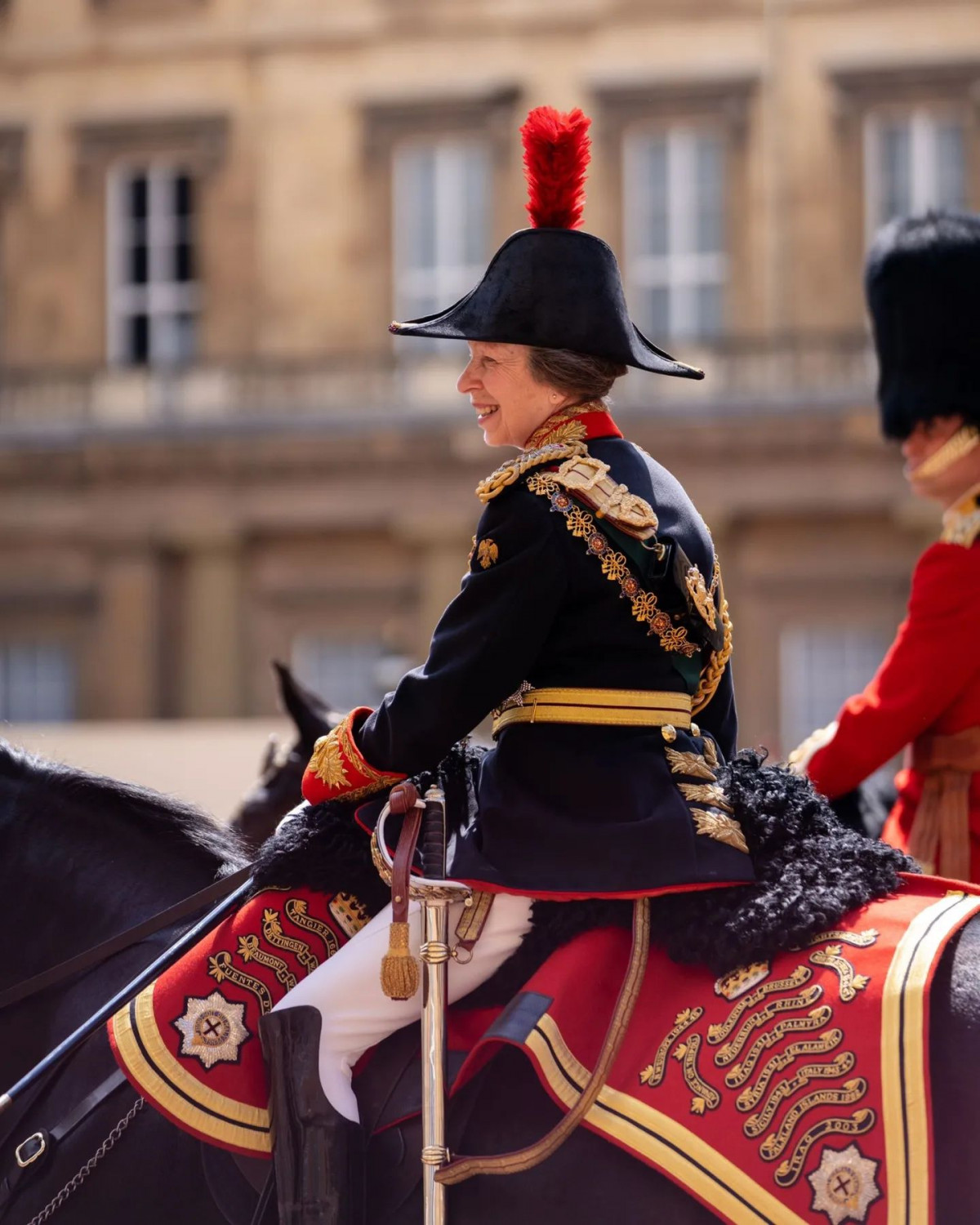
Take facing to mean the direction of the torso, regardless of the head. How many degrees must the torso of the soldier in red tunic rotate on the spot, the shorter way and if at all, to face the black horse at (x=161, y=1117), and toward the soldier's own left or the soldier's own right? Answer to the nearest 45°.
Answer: approximately 45° to the soldier's own left

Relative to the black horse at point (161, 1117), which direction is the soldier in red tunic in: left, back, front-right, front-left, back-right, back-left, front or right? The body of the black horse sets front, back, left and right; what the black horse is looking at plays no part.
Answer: back-right

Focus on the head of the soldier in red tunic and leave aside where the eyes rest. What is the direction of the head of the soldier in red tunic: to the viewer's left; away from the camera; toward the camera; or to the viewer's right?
to the viewer's left

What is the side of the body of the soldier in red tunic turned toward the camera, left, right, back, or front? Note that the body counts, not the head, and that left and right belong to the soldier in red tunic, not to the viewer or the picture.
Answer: left

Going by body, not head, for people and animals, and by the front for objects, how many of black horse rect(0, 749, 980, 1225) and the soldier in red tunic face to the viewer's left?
2

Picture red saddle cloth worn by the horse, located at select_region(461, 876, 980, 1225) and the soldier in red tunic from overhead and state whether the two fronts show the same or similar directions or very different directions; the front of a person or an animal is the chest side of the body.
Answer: same or similar directions

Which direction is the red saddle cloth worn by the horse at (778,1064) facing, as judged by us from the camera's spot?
facing to the left of the viewer

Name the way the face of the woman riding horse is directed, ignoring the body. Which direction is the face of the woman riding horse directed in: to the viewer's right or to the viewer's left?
to the viewer's left

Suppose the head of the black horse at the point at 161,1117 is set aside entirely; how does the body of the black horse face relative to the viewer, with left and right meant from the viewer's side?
facing to the left of the viewer

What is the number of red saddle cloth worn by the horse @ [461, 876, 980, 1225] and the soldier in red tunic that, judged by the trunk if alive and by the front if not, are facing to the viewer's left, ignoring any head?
2
